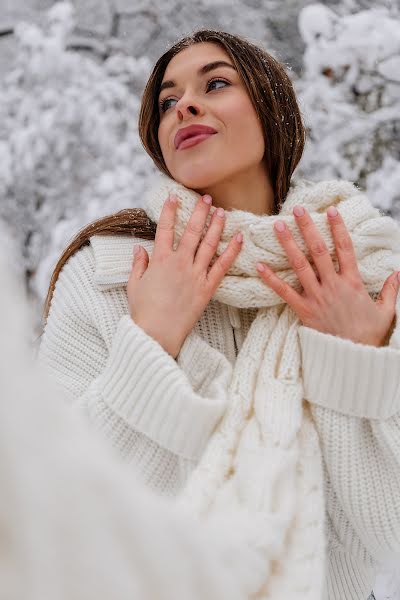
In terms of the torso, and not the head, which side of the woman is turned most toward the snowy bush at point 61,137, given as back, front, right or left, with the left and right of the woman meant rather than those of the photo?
back

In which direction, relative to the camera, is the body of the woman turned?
toward the camera

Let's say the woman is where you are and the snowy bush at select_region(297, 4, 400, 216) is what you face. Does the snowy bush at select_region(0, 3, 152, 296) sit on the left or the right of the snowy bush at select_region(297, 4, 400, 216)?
left

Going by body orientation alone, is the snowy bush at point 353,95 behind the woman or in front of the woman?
behind
